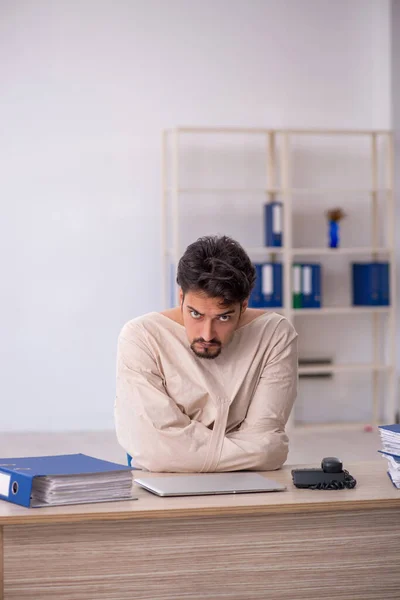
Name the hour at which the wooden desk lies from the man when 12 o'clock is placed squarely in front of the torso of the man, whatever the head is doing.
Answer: The wooden desk is roughly at 12 o'clock from the man.

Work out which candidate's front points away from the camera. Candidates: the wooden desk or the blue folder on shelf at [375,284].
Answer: the wooden desk

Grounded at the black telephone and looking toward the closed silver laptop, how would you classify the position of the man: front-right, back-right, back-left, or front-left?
front-right

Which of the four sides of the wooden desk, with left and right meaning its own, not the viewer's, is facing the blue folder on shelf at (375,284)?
front

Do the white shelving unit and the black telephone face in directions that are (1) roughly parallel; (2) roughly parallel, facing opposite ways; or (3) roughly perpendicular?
roughly parallel, facing opposite ways

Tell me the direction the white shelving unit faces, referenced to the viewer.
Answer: facing the viewer

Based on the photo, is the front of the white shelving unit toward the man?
yes

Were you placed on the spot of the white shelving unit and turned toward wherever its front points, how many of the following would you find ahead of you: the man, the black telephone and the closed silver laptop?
3

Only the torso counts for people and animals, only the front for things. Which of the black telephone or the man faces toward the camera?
the man

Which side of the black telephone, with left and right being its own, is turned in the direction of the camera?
back

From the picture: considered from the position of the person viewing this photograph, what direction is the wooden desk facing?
facing away from the viewer

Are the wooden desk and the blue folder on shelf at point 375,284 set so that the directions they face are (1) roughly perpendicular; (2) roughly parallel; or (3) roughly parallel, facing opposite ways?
roughly parallel, facing opposite ways

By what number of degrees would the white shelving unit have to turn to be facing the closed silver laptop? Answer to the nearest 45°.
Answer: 0° — it already faces it

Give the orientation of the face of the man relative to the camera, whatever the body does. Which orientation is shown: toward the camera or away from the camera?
toward the camera

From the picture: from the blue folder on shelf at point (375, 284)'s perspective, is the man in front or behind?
in front
